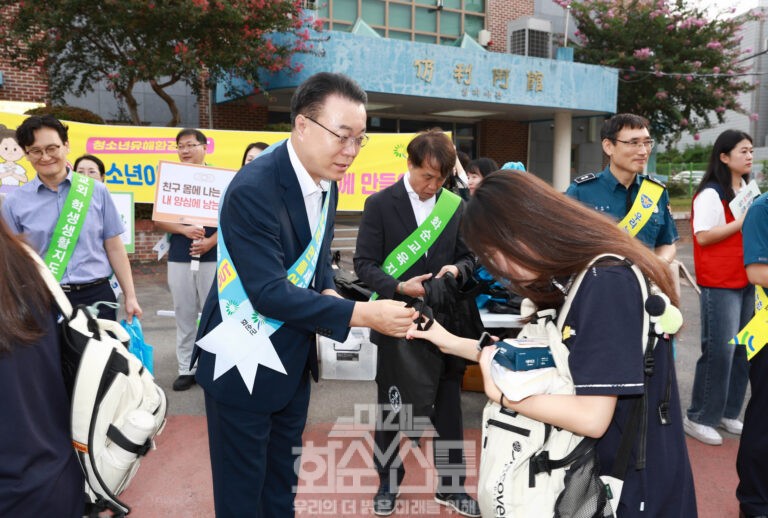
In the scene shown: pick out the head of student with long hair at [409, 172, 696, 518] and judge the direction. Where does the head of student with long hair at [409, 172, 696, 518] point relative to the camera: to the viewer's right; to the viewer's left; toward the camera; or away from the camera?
to the viewer's left

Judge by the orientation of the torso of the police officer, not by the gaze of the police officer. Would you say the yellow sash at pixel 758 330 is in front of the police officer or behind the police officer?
in front

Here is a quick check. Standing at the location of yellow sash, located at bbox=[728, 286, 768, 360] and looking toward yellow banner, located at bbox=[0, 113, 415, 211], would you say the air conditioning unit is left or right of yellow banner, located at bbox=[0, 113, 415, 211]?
right

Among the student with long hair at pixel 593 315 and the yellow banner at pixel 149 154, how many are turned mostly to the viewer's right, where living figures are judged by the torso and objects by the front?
0

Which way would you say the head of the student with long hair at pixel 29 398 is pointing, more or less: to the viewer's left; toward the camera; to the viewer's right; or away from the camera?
away from the camera

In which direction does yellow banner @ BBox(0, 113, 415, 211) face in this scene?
toward the camera

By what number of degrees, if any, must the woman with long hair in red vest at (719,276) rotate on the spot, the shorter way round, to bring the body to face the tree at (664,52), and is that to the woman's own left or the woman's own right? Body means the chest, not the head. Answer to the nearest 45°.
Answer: approximately 135° to the woman's own left
